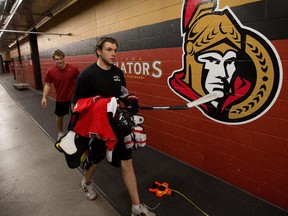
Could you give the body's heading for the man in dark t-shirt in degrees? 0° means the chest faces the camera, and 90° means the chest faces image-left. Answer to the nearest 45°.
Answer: approximately 315°
